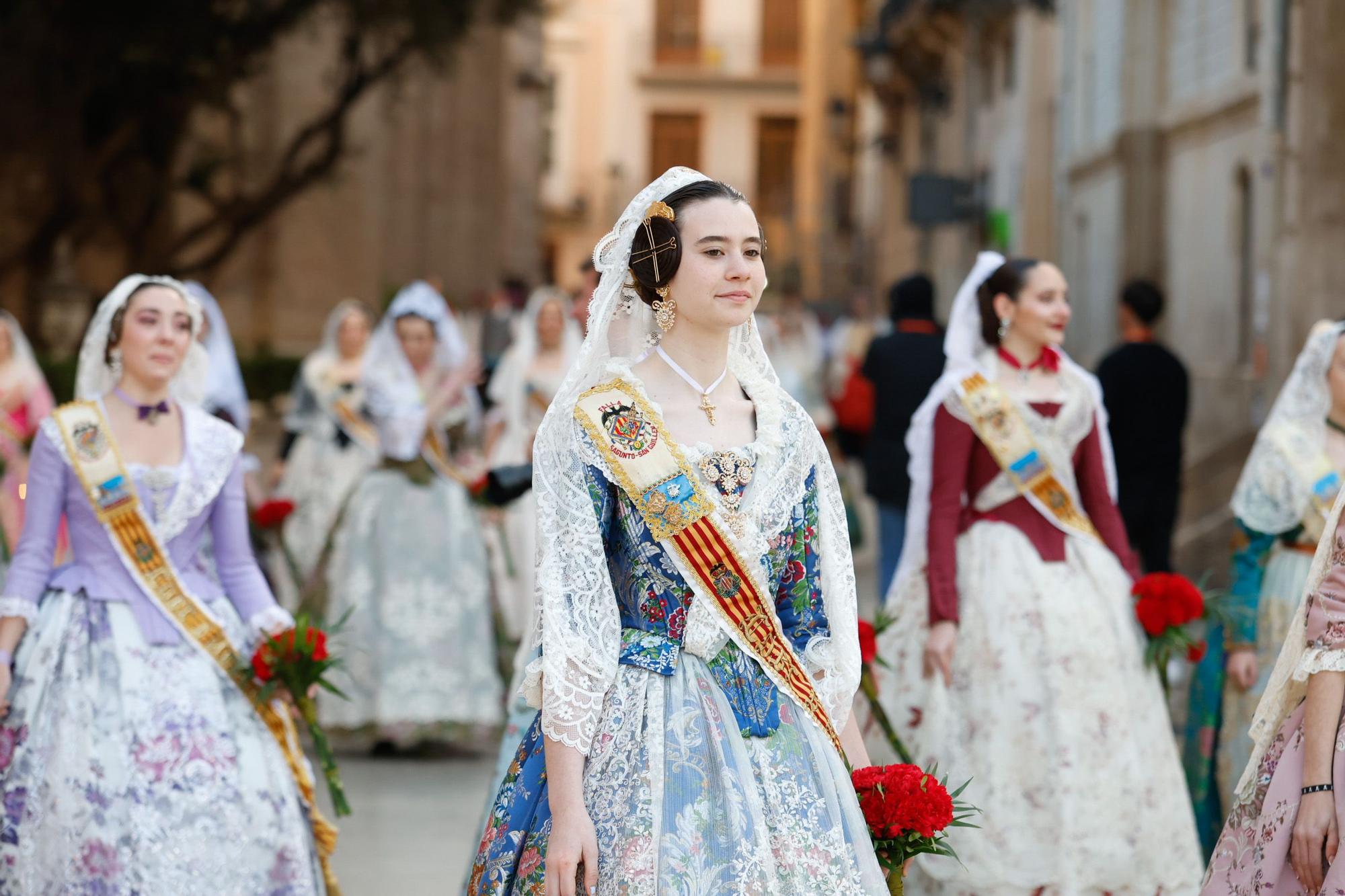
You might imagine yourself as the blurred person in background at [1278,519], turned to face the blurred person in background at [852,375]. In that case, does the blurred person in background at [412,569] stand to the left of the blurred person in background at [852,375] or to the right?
left

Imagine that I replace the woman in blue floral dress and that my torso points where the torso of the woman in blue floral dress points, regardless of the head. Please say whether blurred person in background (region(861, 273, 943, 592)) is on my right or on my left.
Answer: on my left

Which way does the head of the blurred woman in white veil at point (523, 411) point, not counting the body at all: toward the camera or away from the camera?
toward the camera

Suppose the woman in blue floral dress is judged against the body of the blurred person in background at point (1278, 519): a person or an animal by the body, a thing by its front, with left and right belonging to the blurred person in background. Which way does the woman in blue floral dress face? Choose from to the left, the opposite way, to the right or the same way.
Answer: the same way

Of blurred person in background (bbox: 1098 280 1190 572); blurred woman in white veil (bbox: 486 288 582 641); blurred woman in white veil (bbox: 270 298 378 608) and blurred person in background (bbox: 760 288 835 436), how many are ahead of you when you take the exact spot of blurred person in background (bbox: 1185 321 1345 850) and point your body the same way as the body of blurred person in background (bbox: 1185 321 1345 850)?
0

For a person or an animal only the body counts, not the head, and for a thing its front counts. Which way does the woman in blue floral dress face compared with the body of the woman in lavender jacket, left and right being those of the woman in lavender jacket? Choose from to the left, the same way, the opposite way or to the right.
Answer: the same way

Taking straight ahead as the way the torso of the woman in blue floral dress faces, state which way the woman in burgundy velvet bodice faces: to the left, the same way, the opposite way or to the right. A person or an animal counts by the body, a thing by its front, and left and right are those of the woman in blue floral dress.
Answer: the same way

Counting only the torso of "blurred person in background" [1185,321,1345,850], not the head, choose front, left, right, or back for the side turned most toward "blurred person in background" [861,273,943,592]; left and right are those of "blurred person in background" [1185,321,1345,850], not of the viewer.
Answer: back

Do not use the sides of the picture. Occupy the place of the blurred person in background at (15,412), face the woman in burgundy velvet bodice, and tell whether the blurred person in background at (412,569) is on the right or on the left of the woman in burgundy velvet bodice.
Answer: left

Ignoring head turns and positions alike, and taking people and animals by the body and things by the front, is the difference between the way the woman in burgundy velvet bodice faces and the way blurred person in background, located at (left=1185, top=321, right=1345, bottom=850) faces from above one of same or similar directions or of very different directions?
same or similar directions

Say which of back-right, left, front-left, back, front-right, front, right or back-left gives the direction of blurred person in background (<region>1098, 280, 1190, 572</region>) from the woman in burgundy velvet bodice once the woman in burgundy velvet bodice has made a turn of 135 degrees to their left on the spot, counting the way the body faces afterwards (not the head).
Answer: front

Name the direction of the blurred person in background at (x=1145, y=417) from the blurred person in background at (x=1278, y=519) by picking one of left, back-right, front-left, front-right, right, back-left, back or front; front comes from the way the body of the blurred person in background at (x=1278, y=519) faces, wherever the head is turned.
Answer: back-left

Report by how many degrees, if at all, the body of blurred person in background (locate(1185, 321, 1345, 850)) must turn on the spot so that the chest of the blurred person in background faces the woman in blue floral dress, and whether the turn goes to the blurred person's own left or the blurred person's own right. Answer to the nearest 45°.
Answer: approximately 45° to the blurred person's own right

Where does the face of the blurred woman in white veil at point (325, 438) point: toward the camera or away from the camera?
toward the camera

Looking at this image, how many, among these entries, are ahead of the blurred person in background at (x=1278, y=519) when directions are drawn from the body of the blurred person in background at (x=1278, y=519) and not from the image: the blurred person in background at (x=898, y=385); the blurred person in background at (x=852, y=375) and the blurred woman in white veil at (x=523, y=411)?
0

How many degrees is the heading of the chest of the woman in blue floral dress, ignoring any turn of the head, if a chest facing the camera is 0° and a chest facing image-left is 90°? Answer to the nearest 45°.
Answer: approximately 315°

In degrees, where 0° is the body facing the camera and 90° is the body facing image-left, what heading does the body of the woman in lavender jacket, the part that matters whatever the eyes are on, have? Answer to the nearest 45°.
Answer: approximately 315°

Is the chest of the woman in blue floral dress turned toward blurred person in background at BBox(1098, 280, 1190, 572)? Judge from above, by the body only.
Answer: no

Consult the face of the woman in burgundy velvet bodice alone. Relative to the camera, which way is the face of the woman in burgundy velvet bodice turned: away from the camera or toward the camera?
toward the camera

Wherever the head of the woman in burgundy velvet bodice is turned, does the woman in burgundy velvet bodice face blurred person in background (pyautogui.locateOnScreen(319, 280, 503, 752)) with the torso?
no

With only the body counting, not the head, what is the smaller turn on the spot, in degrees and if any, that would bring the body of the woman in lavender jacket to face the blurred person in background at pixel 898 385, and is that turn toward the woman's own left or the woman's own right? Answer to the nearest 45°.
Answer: approximately 90° to the woman's own left
